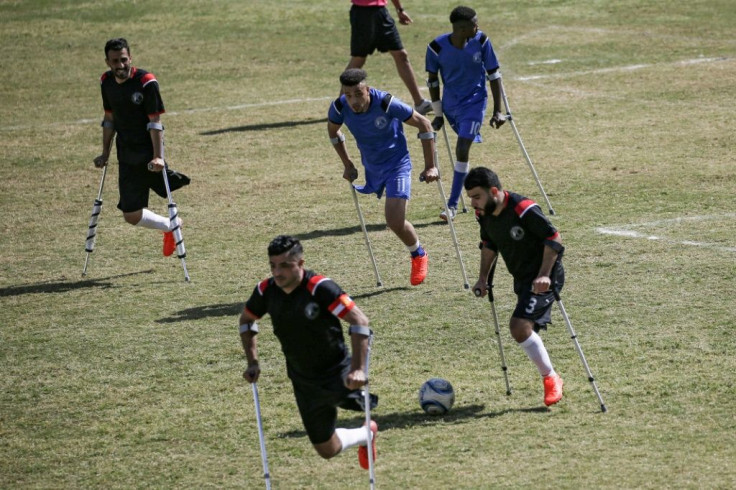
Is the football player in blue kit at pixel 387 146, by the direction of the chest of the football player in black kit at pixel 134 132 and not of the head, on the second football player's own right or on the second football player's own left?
on the second football player's own left

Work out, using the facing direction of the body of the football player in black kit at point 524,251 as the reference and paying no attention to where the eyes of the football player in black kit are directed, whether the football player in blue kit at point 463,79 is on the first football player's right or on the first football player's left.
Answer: on the first football player's right

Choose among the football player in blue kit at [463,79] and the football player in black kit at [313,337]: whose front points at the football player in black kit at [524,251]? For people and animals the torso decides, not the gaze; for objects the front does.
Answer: the football player in blue kit

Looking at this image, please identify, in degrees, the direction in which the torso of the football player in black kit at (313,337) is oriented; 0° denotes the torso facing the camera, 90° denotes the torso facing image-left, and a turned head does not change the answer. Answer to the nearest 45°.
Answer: approximately 45°

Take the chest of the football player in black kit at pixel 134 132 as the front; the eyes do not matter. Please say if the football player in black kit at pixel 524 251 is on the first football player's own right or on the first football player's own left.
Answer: on the first football player's own left

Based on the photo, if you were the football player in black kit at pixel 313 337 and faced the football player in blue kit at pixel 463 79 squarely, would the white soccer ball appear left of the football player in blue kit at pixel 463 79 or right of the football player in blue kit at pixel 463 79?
right

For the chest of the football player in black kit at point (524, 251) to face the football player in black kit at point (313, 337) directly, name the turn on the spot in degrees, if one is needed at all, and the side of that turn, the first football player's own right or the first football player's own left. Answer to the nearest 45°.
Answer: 0° — they already face them

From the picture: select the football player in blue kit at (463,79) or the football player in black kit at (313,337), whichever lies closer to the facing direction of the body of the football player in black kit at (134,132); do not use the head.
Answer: the football player in black kit

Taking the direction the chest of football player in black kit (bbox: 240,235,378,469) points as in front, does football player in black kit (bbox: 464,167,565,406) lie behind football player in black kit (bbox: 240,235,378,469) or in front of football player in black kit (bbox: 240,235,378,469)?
behind

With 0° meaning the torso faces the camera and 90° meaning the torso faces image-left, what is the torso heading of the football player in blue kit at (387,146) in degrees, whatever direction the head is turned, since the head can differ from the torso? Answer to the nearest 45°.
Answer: approximately 45°

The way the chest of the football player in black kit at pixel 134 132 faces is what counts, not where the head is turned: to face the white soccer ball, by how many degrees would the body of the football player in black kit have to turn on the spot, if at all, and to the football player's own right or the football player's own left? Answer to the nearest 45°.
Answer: approximately 45° to the football player's own left
